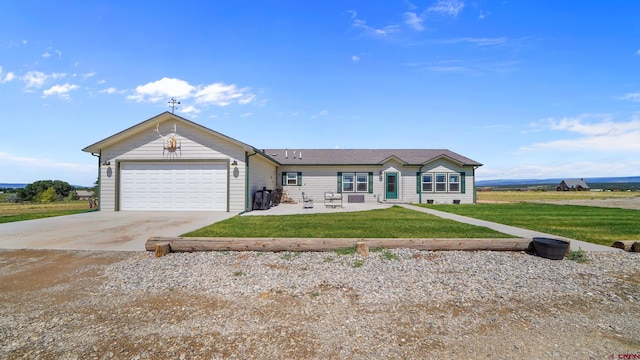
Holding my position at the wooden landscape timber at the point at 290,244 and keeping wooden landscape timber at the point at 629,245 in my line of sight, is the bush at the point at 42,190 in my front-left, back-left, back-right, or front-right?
back-left

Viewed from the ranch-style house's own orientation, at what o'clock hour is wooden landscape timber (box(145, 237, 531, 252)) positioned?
The wooden landscape timber is roughly at 11 o'clock from the ranch-style house.

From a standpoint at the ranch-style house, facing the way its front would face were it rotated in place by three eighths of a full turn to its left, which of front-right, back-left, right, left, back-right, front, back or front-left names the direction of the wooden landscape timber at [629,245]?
right

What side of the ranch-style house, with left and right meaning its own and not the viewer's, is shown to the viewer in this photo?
front

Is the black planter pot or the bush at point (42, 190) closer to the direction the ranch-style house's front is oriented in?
the black planter pot

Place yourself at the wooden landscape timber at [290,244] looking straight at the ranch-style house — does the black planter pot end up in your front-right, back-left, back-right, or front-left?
back-right

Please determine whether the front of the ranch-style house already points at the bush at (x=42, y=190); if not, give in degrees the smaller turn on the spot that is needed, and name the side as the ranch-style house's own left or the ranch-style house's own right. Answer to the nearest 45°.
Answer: approximately 135° to the ranch-style house's own right
